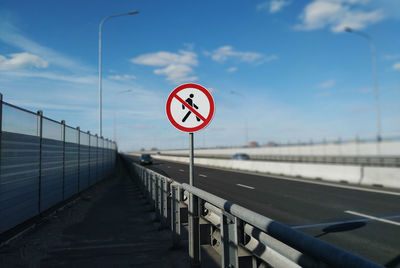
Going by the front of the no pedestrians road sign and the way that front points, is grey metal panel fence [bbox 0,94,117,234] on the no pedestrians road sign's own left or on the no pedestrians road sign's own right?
on the no pedestrians road sign's own right

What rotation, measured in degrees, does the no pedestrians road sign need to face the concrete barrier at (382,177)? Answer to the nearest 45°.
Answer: approximately 135° to its left

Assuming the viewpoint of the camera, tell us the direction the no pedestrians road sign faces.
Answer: facing the viewer

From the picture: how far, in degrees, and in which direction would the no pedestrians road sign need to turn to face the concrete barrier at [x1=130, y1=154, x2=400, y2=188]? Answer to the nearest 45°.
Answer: approximately 135° to its left

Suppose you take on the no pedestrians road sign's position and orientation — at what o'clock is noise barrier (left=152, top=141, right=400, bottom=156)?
The noise barrier is roughly at 7 o'clock from the no pedestrians road sign.

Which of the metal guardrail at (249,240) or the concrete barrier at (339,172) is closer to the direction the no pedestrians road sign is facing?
the metal guardrail
